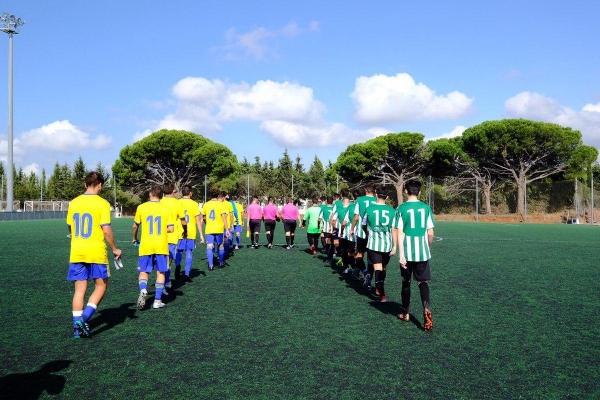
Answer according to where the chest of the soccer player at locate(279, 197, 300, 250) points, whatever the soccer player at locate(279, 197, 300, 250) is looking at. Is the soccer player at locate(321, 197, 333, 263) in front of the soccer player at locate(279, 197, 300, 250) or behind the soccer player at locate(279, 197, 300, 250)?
behind

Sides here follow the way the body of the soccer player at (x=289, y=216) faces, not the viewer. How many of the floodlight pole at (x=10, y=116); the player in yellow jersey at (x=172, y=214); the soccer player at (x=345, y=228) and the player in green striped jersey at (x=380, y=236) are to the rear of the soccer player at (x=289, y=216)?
3

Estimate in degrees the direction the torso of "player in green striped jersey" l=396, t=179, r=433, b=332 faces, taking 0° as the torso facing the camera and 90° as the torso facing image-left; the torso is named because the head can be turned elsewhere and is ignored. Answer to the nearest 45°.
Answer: approximately 180°

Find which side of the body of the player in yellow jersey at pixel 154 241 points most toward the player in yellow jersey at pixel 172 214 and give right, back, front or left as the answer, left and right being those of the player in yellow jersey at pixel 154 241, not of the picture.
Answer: front

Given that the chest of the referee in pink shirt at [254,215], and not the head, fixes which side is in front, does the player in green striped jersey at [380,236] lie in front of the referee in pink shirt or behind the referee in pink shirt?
behind

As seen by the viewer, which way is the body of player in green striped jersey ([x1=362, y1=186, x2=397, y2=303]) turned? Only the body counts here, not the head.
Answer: away from the camera

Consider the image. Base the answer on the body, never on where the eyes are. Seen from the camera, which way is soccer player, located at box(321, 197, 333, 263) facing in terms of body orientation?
away from the camera

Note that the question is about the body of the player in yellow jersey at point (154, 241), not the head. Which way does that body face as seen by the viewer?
away from the camera

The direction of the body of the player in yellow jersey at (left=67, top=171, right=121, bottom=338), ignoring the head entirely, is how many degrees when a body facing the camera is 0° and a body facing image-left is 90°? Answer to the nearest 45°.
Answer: approximately 225°

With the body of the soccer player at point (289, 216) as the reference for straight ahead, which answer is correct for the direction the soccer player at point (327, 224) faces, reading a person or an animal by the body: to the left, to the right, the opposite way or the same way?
the same way

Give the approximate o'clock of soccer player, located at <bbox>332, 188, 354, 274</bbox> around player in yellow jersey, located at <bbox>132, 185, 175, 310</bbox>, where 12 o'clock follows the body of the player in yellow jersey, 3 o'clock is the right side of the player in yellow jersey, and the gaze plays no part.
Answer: The soccer player is roughly at 2 o'clock from the player in yellow jersey.

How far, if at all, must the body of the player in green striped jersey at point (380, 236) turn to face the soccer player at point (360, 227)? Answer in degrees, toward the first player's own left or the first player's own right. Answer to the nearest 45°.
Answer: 0° — they already face them

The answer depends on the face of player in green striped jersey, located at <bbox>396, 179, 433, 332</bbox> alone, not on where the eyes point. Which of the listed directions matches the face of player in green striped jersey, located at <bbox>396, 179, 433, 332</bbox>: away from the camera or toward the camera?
away from the camera

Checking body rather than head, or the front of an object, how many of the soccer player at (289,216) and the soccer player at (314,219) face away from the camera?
2

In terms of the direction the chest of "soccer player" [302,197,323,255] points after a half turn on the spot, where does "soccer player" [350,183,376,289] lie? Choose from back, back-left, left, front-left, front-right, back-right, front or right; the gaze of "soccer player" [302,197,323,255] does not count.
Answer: front

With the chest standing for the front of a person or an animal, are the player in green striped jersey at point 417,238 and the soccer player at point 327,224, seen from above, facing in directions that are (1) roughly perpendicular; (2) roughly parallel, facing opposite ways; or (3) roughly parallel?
roughly parallel

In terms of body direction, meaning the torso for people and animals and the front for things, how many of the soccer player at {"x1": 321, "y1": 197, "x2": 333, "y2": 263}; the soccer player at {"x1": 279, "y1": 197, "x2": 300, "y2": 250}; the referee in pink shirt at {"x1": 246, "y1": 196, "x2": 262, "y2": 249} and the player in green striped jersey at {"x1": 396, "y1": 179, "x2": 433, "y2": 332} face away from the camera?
4

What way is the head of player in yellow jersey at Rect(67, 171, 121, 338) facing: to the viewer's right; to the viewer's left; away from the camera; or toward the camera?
away from the camera

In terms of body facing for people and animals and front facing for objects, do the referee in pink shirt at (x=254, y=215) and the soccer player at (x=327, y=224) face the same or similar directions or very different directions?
same or similar directions

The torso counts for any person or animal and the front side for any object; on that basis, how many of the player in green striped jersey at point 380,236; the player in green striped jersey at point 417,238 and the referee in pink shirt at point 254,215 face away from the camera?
3

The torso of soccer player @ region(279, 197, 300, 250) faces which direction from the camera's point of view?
away from the camera
